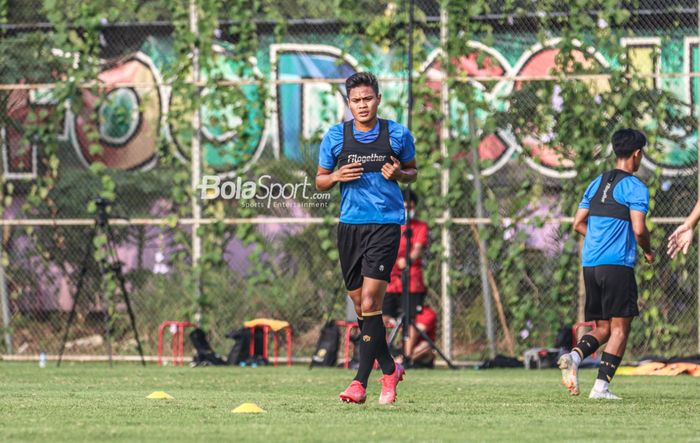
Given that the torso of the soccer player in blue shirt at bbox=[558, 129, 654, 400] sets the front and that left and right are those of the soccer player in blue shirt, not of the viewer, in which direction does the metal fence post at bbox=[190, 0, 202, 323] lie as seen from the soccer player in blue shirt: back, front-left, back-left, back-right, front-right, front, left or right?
left

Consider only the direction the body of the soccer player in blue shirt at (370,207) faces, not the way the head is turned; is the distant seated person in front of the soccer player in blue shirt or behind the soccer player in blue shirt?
behind

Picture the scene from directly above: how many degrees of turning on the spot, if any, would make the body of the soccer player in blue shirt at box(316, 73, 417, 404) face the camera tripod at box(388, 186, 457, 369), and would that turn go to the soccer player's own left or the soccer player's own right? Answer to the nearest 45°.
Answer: approximately 180°

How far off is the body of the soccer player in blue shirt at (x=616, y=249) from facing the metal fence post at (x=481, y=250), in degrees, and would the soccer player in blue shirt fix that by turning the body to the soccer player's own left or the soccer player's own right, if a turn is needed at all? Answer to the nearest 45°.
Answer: approximately 45° to the soccer player's own left

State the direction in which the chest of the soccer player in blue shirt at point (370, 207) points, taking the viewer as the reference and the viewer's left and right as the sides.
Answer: facing the viewer

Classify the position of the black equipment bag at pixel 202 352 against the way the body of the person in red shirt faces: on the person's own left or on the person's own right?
on the person's own right

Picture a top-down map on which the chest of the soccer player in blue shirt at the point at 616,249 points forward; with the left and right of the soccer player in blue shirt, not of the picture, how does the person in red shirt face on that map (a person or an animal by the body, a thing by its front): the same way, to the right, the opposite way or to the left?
the opposite way

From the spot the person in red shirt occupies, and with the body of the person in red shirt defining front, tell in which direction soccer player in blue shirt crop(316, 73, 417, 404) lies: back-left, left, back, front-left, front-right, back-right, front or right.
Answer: front-left

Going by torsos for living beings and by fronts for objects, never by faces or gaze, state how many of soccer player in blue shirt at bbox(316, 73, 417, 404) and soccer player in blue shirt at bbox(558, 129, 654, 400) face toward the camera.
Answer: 1
